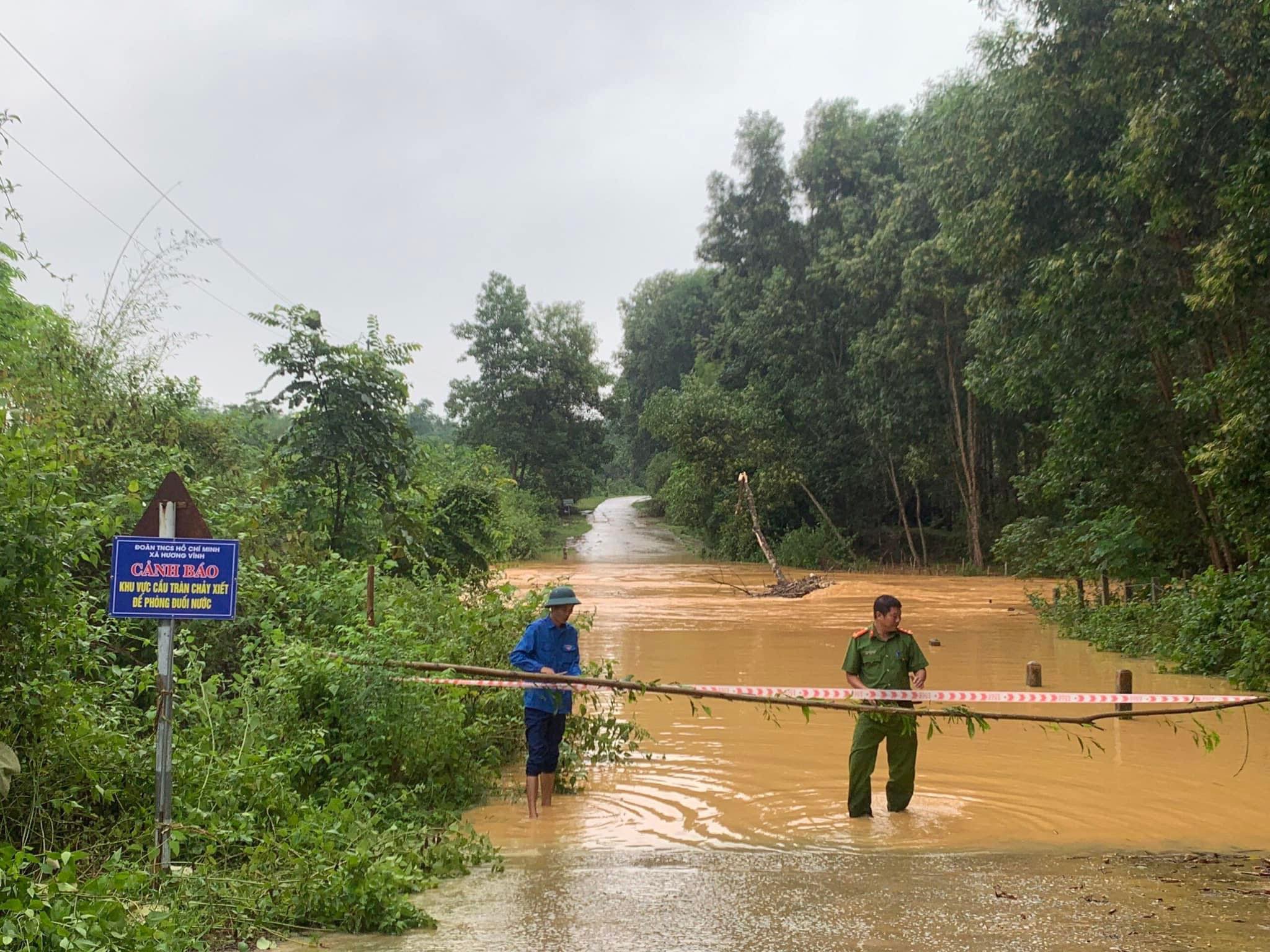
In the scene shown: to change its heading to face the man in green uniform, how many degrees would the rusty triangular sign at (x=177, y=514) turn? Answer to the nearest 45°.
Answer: approximately 90° to its right

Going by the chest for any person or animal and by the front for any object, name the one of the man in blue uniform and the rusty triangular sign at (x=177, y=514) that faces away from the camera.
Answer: the rusty triangular sign

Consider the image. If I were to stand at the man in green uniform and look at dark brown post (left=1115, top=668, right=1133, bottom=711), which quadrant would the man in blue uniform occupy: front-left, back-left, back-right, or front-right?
back-left

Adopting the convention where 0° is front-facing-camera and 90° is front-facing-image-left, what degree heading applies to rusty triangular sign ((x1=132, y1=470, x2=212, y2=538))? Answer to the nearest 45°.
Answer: approximately 180°

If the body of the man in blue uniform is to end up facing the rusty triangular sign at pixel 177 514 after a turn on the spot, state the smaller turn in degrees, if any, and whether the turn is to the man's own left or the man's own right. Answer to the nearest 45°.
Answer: approximately 90° to the man's own right

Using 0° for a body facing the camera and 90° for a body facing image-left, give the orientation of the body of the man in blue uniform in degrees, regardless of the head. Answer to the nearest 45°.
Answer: approximately 315°

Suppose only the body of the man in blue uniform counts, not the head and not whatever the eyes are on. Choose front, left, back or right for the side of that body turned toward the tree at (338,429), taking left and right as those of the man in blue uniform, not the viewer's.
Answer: back

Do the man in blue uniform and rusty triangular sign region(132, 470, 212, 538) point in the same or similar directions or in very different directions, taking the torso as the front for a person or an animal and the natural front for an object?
very different directions

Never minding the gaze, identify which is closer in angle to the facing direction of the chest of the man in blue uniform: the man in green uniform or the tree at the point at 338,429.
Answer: the man in green uniform

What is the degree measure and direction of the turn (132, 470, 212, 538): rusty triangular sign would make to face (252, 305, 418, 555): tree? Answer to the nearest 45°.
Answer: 0° — it already faces it

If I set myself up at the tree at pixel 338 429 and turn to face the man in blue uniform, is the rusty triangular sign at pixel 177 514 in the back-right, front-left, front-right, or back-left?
front-right

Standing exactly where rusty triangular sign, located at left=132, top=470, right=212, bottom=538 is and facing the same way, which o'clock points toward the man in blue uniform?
The man in blue uniform is roughly at 2 o'clock from the rusty triangular sign.

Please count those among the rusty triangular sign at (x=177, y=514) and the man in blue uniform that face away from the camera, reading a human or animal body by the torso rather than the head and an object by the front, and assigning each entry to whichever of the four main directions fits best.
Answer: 1

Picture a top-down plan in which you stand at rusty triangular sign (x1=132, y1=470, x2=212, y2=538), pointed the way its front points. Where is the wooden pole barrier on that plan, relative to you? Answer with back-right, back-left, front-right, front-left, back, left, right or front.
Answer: right
